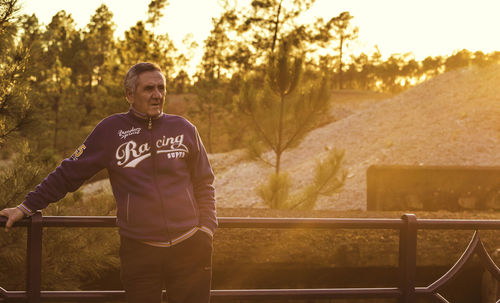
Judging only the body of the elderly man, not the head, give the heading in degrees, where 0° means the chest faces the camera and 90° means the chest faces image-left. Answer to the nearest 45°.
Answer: approximately 0°

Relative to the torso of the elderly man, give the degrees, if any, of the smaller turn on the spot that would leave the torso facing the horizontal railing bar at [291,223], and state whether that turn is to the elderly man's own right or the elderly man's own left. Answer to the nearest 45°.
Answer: approximately 90° to the elderly man's own left
